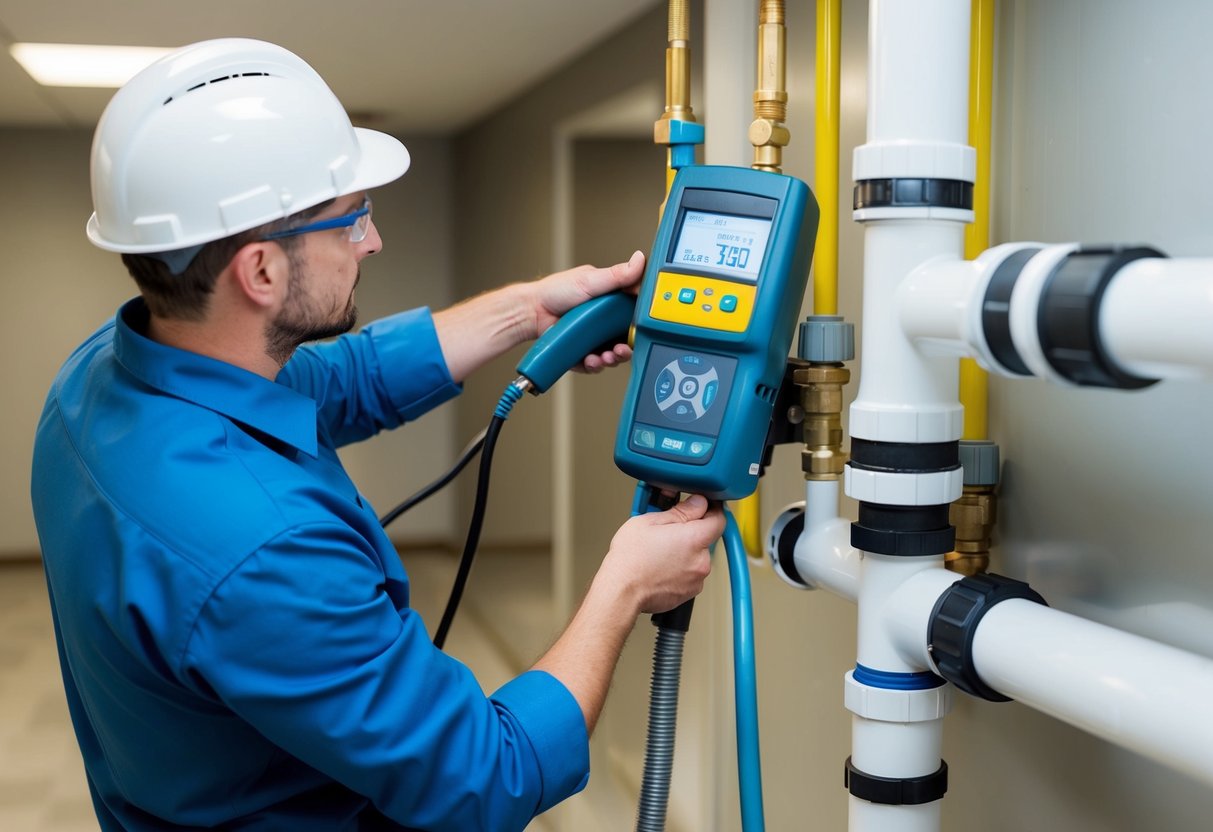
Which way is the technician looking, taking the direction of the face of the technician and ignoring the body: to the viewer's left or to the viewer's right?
to the viewer's right

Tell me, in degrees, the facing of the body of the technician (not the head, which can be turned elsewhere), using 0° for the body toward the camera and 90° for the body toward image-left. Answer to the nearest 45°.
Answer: approximately 225°
